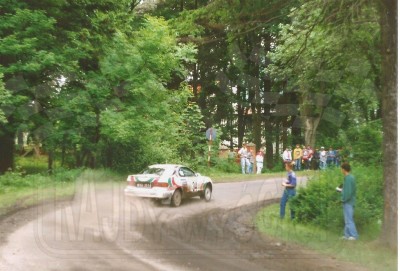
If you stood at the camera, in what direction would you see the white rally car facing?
facing away from the viewer and to the right of the viewer

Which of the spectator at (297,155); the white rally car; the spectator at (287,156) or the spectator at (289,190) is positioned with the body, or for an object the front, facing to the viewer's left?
the spectator at (289,190)

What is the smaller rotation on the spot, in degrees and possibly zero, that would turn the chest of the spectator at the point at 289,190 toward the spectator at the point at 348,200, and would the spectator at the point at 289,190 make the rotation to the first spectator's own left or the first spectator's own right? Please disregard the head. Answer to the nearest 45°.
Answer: approximately 135° to the first spectator's own left

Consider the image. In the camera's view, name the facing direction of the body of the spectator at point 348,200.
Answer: to the viewer's left

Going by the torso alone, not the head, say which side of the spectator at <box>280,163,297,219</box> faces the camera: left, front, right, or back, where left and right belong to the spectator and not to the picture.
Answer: left
